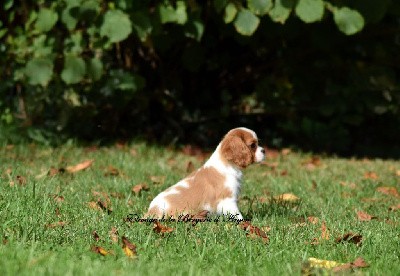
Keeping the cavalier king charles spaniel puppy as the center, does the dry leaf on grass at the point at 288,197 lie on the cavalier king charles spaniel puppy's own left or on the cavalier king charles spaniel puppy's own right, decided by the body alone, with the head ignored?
on the cavalier king charles spaniel puppy's own left

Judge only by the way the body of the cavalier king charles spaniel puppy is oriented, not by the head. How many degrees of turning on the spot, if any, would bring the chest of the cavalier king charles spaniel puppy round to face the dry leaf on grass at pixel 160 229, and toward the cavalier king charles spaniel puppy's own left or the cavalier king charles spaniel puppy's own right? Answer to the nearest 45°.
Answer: approximately 135° to the cavalier king charles spaniel puppy's own right

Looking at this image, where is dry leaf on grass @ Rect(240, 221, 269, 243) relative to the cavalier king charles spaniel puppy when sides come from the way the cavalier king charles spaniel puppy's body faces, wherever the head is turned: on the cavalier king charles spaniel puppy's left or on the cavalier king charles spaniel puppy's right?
on the cavalier king charles spaniel puppy's right

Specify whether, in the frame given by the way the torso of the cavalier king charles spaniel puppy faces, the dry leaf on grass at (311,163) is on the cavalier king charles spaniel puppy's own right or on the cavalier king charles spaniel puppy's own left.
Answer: on the cavalier king charles spaniel puppy's own left

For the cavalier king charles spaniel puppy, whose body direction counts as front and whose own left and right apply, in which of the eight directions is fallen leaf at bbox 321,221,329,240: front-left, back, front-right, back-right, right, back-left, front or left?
front-right

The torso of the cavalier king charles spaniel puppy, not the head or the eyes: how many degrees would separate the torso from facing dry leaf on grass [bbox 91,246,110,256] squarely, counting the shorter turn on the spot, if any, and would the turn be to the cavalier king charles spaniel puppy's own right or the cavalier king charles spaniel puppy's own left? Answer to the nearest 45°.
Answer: approximately 135° to the cavalier king charles spaniel puppy's own right

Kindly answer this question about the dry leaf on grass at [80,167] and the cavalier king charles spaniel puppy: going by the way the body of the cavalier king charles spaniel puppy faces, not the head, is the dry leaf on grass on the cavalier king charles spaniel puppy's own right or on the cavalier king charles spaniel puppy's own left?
on the cavalier king charles spaniel puppy's own left

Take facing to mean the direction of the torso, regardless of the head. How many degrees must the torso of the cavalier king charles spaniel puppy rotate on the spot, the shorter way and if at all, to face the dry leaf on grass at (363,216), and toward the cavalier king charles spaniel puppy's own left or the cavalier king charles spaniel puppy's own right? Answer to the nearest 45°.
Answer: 0° — it already faces it

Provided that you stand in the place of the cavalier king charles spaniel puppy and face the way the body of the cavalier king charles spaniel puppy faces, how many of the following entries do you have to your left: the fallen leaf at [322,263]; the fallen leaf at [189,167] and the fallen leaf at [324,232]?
1

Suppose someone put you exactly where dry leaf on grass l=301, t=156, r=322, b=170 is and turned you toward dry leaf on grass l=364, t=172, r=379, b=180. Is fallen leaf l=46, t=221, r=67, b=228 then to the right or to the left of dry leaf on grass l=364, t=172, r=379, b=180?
right

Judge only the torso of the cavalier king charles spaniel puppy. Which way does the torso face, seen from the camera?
to the viewer's right

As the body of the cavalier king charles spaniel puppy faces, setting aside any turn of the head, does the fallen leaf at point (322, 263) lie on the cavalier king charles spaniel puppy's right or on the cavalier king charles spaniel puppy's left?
on the cavalier king charles spaniel puppy's right
